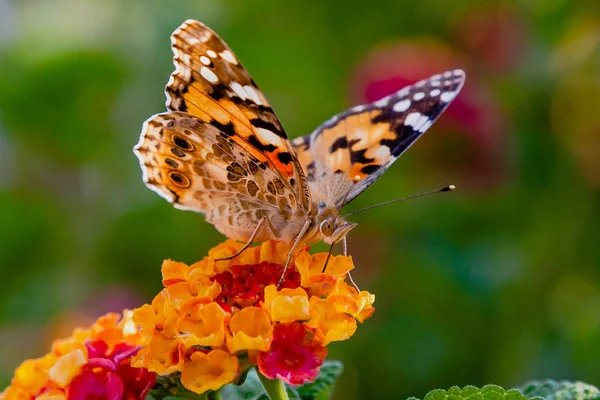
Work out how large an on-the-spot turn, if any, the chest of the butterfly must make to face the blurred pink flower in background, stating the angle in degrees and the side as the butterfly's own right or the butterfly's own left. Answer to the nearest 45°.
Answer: approximately 90° to the butterfly's own left

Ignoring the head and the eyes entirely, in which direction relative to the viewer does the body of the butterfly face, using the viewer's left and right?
facing the viewer and to the right of the viewer

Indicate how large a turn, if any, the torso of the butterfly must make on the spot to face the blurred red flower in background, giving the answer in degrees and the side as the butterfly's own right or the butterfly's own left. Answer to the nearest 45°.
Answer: approximately 90° to the butterfly's own left
